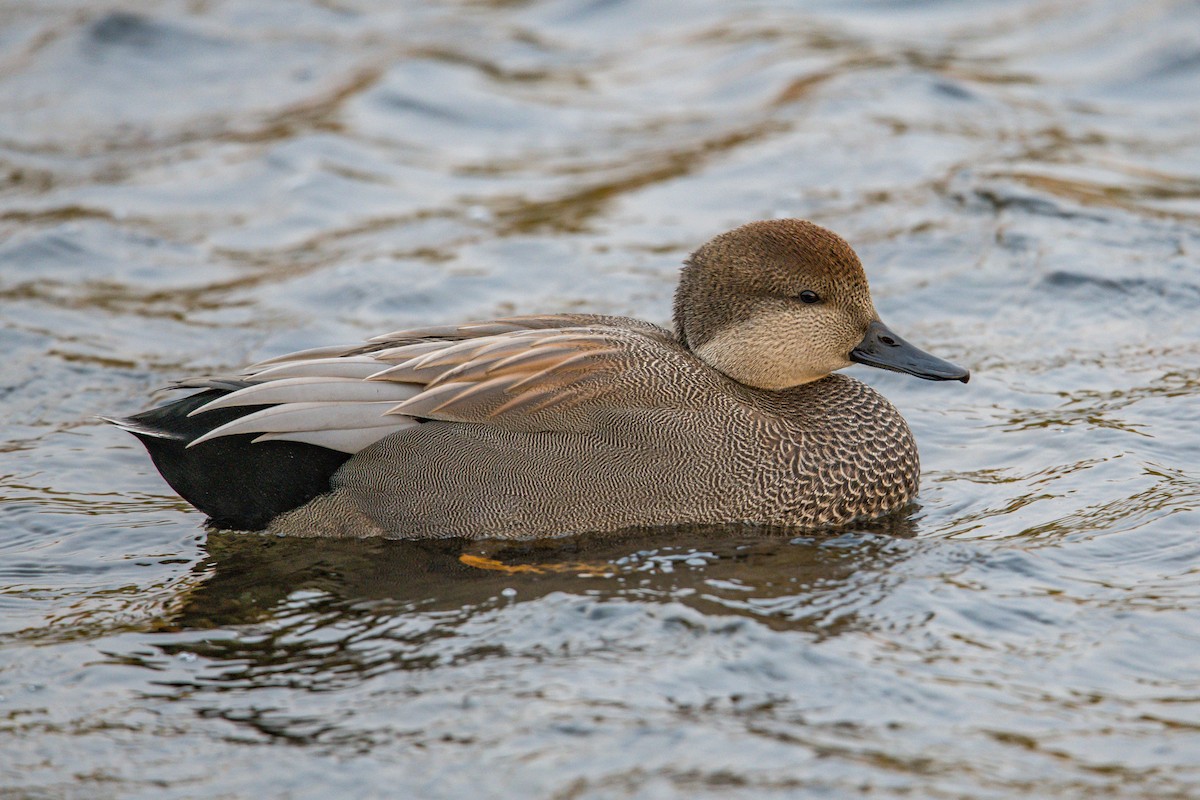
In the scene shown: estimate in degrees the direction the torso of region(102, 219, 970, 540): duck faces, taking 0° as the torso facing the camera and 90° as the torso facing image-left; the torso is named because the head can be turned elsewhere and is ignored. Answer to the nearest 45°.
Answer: approximately 270°
